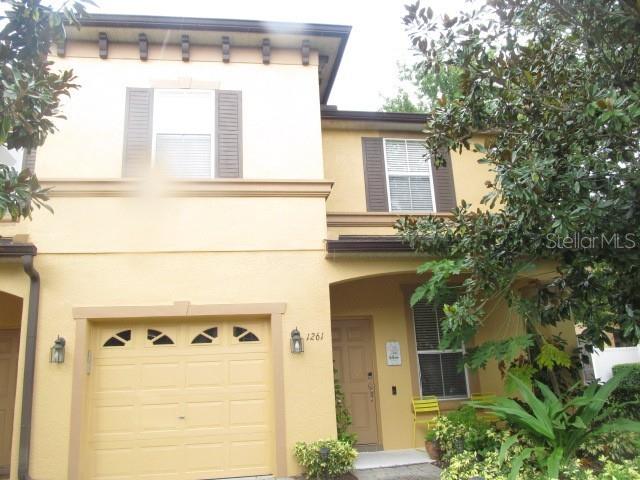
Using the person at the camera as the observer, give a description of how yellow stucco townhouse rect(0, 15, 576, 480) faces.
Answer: facing the viewer

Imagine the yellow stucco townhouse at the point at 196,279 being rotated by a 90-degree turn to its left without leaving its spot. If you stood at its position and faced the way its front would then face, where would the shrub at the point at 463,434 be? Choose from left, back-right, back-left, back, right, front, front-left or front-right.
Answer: front

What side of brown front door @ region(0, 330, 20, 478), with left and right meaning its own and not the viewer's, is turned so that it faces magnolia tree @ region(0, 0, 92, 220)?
front

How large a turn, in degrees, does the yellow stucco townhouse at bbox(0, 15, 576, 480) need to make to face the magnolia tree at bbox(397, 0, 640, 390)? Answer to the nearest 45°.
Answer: approximately 45° to its left

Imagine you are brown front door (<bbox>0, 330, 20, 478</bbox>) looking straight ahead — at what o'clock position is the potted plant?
The potted plant is roughly at 10 o'clock from the brown front door.

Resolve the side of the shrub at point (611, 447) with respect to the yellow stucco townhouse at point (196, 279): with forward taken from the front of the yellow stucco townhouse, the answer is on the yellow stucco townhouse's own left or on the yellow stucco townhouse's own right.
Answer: on the yellow stucco townhouse's own left

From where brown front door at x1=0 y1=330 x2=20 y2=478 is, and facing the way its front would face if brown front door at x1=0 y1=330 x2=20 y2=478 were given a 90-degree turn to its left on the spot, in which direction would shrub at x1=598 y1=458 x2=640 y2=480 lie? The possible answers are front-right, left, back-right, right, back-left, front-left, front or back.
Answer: front-right

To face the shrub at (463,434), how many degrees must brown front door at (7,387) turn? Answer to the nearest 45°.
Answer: approximately 45° to its left

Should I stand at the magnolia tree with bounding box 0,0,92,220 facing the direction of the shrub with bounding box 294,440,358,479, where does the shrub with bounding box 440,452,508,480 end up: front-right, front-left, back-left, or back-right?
front-right

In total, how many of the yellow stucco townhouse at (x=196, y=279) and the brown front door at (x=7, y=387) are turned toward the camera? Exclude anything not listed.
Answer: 2

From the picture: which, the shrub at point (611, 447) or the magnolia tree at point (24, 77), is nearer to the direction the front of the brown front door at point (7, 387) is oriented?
the magnolia tree

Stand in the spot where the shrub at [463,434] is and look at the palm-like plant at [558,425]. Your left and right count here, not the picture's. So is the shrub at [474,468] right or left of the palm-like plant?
right

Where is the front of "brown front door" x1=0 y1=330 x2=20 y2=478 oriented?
toward the camera

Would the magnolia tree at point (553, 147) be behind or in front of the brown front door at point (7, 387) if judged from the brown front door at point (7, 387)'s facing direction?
in front
